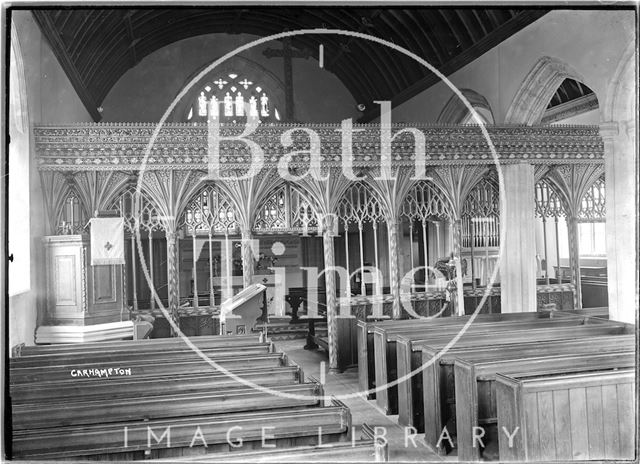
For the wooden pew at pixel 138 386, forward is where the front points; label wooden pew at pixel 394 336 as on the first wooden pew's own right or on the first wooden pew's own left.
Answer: on the first wooden pew's own right

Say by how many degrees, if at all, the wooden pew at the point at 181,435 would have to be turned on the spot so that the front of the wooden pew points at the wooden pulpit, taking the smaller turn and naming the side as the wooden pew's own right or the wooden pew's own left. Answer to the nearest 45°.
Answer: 0° — it already faces it

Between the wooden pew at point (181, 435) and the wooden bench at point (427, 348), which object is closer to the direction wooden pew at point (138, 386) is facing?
the wooden bench

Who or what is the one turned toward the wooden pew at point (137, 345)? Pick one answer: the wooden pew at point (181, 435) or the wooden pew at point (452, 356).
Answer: the wooden pew at point (181, 435)

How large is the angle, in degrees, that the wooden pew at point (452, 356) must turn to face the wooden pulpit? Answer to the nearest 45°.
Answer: approximately 90° to its left

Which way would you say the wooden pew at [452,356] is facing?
away from the camera

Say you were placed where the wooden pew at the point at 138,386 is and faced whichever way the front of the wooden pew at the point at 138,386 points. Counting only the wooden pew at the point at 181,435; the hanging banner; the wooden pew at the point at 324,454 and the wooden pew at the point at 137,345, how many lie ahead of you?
2

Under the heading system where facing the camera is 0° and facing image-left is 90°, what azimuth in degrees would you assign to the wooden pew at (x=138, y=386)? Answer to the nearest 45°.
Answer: approximately 180°

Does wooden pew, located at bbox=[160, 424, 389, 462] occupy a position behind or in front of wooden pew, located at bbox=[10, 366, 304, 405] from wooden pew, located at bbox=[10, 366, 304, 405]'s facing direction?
behind

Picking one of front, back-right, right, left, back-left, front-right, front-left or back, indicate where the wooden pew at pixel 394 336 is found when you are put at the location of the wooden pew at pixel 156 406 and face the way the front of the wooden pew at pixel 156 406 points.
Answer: front-right

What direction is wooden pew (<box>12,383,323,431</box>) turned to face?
away from the camera

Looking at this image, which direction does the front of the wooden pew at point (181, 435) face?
away from the camera

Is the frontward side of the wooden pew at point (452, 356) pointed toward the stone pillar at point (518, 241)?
yes
